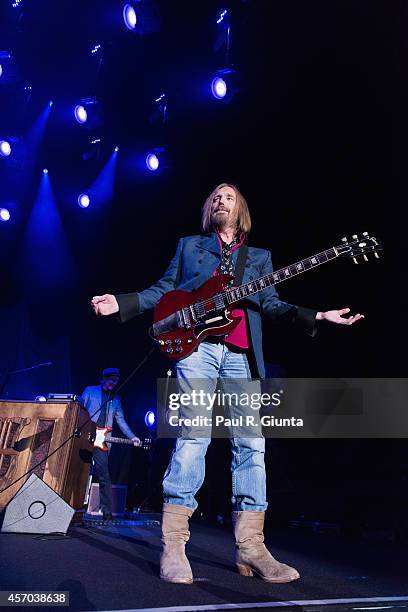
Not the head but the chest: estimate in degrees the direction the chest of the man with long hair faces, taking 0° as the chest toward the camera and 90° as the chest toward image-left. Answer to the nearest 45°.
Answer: approximately 0°

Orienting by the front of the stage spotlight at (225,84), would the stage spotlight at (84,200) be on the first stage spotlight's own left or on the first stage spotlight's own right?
on the first stage spotlight's own right

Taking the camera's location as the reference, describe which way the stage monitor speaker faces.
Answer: facing to the right of the viewer

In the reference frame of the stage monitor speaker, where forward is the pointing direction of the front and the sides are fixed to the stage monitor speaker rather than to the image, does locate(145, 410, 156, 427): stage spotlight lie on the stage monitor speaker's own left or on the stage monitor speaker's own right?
on the stage monitor speaker's own left

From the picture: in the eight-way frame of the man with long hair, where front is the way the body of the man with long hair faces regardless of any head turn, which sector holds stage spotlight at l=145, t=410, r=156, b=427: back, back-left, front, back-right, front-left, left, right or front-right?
back

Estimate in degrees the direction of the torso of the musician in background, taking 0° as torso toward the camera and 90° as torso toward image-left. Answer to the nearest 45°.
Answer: approximately 315°
